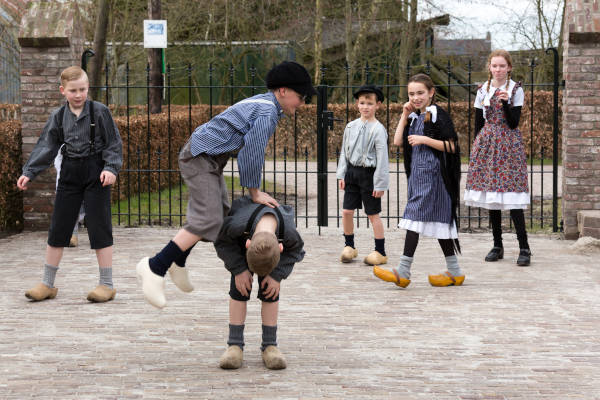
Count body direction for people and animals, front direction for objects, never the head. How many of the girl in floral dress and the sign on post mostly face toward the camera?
2

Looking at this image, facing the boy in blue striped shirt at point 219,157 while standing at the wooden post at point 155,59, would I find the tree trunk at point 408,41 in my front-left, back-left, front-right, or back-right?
back-left

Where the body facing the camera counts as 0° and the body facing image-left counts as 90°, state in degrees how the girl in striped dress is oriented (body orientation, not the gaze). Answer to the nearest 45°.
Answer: approximately 45°

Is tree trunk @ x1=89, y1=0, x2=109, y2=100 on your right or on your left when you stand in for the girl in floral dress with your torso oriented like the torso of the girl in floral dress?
on your right

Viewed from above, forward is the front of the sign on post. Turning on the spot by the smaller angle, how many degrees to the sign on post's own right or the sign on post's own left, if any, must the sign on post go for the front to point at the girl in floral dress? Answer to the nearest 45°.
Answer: approximately 45° to the sign on post's own left

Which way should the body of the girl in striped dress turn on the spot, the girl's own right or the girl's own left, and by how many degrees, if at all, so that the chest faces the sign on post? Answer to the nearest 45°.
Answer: approximately 90° to the girl's own right

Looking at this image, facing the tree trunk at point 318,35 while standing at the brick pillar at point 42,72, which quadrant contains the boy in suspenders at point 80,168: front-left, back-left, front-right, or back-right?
back-right

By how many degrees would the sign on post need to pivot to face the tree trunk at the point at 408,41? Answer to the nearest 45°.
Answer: approximately 135° to its left

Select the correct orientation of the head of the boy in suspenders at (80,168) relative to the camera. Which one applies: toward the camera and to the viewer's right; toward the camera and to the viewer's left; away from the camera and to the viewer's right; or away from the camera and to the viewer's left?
toward the camera and to the viewer's right

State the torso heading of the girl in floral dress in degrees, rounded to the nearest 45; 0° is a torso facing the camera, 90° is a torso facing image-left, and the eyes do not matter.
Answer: approximately 0°
